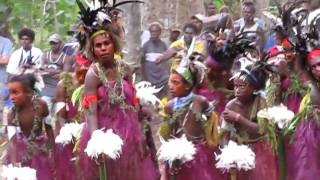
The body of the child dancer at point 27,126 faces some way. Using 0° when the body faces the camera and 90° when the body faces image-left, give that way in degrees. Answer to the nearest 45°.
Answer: approximately 45°

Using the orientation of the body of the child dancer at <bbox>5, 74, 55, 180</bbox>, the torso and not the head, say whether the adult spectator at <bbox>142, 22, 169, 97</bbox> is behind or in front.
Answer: behind

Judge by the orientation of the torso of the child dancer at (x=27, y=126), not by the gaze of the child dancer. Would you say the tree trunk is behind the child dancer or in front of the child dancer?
behind

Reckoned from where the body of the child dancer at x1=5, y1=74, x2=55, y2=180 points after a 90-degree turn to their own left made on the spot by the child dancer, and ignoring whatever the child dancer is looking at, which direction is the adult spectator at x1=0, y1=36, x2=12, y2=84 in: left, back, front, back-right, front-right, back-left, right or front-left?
back-left

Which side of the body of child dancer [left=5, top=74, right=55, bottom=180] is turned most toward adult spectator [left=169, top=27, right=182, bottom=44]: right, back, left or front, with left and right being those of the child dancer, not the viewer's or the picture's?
back

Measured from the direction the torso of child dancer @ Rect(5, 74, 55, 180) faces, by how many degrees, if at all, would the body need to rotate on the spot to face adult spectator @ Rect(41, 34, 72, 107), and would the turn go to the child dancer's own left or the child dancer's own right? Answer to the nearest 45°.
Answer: approximately 135° to the child dancer's own right
